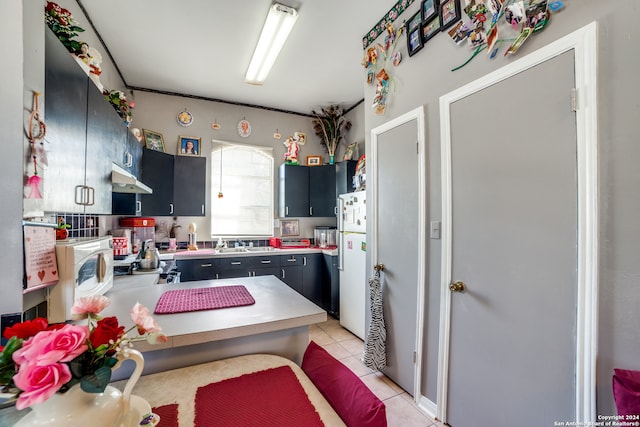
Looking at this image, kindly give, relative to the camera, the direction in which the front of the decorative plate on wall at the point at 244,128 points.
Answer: facing the viewer

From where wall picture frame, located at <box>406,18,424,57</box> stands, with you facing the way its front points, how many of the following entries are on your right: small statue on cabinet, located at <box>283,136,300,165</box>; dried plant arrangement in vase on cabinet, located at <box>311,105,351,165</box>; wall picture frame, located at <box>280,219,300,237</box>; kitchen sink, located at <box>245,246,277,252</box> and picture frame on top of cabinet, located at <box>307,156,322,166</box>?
5

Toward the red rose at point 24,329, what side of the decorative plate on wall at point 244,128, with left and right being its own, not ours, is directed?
front

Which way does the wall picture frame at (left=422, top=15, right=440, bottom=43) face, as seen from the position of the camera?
facing the viewer and to the left of the viewer

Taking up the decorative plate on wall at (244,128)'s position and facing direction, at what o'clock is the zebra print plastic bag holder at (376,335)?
The zebra print plastic bag holder is roughly at 11 o'clock from the decorative plate on wall.

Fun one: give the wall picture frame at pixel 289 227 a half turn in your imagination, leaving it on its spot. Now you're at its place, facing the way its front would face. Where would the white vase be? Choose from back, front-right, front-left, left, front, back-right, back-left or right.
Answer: back

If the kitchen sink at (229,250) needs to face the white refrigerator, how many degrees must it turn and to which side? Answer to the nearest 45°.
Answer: approximately 45° to its left

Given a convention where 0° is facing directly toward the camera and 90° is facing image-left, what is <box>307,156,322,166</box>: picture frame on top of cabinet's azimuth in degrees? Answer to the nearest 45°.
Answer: approximately 0°

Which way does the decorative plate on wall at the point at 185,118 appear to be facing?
toward the camera

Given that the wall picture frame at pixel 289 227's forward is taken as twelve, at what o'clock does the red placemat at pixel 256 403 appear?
The red placemat is roughly at 12 o'clock from the wall picture frame.

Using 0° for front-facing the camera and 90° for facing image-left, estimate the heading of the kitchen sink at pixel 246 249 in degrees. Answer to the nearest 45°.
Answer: approximately 0°

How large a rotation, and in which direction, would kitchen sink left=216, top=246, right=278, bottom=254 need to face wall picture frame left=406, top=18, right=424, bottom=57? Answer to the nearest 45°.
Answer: approximately 45° to its left

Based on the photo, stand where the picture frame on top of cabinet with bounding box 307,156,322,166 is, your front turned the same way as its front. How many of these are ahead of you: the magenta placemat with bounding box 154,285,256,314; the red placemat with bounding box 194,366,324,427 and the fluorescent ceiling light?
3

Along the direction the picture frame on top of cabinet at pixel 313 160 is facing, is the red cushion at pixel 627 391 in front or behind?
in front
